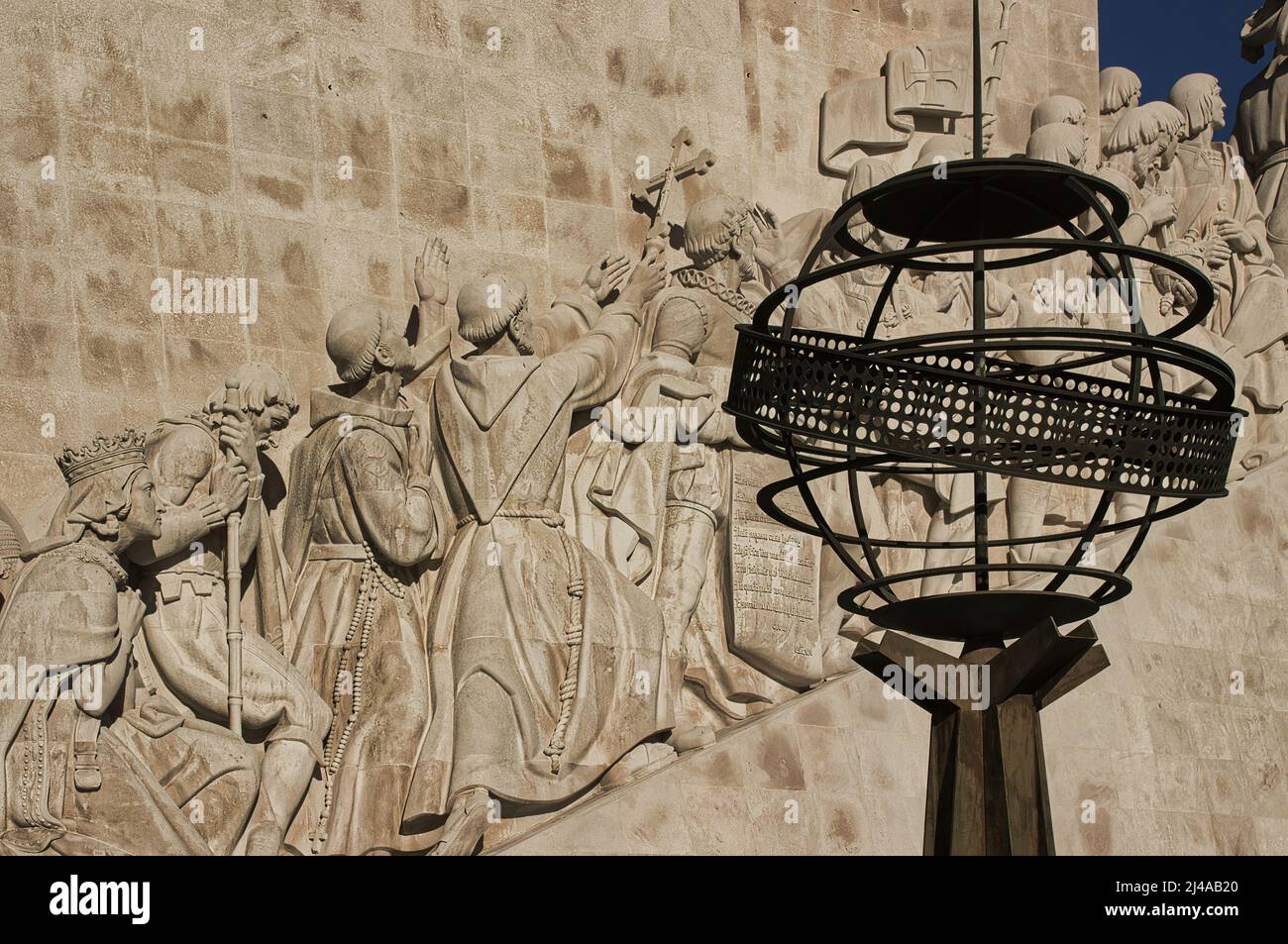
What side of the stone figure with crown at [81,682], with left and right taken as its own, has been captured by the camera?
right

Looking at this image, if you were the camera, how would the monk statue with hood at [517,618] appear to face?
facing away from the viewer and to the right of the viewer

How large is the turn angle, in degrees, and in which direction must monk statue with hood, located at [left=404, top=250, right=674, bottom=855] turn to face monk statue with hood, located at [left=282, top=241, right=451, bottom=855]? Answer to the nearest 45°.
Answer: approximately 135° to its left

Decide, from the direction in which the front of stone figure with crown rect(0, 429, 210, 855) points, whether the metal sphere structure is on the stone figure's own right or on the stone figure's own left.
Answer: on the stone figure's own right

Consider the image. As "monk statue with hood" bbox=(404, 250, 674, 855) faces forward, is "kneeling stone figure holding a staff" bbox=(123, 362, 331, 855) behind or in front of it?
behind
